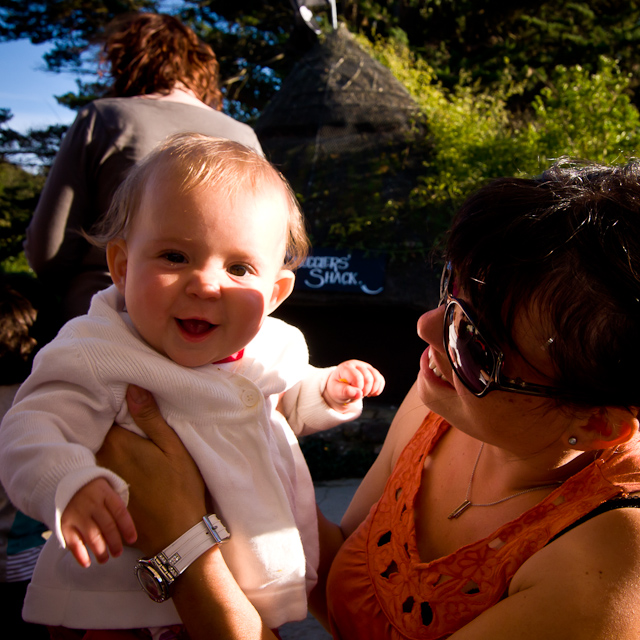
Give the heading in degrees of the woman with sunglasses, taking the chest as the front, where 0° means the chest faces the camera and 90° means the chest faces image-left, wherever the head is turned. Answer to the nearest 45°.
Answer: approximately 45°

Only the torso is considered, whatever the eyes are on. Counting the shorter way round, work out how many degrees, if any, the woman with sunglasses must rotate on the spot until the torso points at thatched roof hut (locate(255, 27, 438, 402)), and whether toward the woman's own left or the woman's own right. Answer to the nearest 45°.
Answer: approximately 135° to the woman's own right

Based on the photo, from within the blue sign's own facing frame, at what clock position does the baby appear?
The baby is roughly at 12 o'clock from the blue sign.

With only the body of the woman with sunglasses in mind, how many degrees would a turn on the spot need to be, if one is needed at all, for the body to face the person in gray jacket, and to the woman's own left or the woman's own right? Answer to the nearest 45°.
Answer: approximately 90° to the woman's own right

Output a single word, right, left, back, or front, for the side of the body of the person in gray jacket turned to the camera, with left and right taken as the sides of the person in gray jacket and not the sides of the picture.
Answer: back

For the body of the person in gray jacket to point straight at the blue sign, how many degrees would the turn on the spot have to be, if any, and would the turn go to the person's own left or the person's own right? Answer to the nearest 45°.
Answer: approximately 45° to the person's own right

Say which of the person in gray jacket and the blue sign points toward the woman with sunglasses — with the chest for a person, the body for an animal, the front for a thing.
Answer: the blue sign

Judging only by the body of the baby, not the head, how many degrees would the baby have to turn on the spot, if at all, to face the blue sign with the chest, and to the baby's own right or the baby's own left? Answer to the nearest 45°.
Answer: approximately 135° to the baby's own left

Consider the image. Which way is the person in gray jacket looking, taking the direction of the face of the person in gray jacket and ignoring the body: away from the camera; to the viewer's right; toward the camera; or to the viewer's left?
away from the camera

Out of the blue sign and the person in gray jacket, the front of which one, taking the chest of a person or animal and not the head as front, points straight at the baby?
the blue sign

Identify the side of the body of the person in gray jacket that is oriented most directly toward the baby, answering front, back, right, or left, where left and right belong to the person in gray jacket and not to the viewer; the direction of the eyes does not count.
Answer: back

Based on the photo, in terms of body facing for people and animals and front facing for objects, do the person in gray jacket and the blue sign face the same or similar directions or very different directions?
very different directions

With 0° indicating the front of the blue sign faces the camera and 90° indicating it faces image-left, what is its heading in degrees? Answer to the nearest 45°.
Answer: approximately 0°
